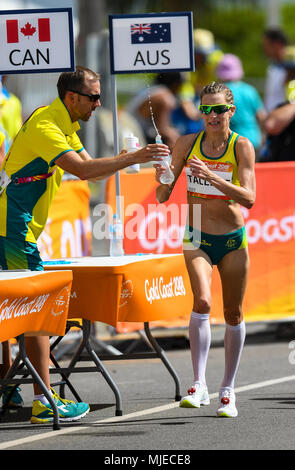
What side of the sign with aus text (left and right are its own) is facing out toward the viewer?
front

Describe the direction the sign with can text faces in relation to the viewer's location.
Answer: facing the viewer

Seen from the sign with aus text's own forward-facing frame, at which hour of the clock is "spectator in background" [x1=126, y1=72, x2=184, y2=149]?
The spectator in background is roughly at 6 o'clock from the sign with aus text.
